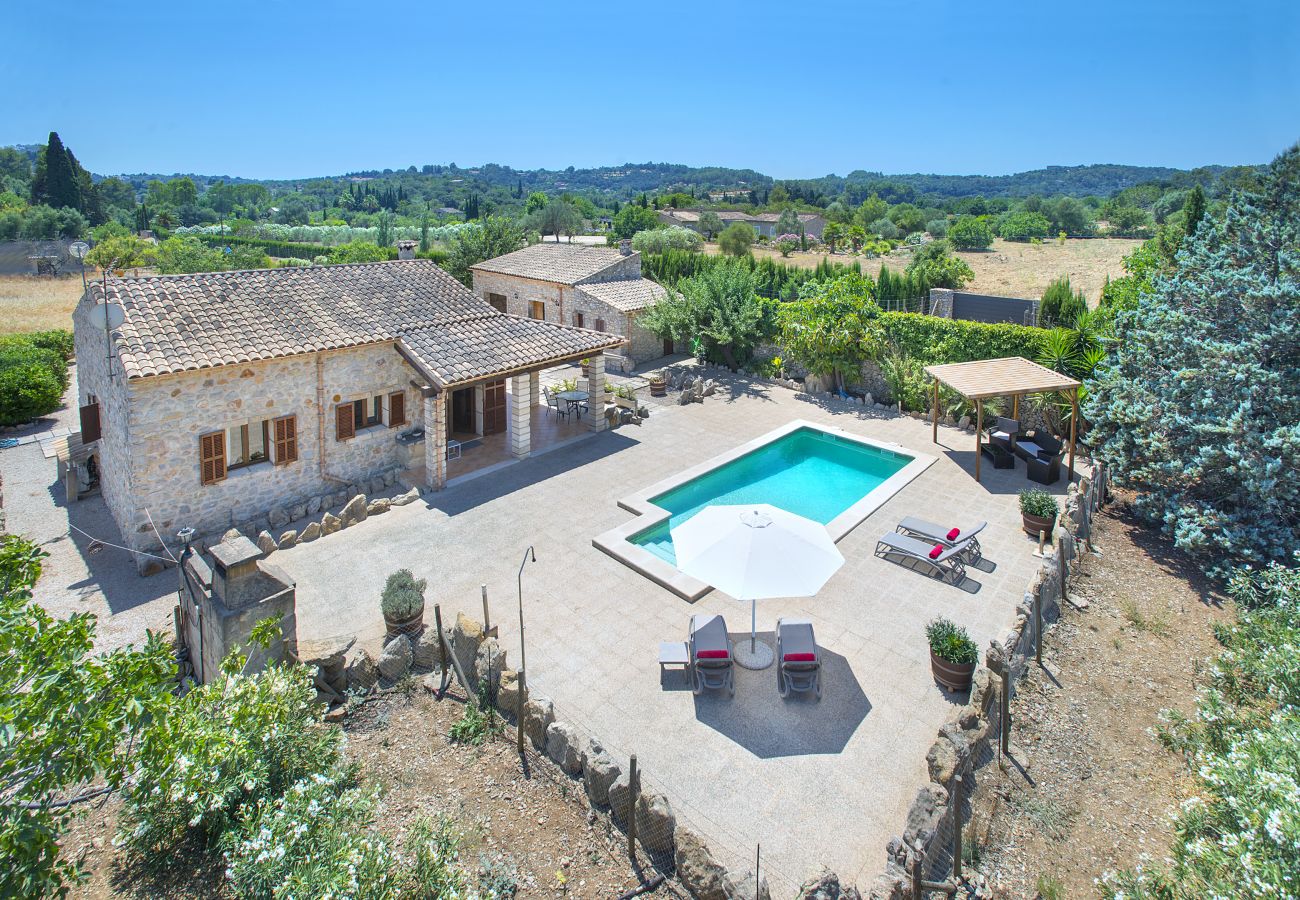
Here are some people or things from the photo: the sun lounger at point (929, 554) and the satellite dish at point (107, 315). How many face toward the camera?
1

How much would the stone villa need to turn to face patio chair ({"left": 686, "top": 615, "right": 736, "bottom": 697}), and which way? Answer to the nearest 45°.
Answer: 0° — it already faces it

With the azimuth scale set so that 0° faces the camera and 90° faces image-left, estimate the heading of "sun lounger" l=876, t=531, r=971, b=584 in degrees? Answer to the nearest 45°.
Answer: approximately 135°

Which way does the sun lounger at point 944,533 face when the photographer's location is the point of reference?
facing away from the viewer and to the left of the viewer

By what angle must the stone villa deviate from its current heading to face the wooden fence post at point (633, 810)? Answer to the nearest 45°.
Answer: approximately 45° to its right

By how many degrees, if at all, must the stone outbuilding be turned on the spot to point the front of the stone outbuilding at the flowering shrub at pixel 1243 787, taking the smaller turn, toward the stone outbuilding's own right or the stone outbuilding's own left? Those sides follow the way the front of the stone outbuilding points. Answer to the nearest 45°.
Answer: approximately 45° to the stone outbuilding's own left

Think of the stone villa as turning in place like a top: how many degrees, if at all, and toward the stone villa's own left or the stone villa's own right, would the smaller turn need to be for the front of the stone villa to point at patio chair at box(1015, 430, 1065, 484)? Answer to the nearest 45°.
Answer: approximately 45° to the stone villa's own left

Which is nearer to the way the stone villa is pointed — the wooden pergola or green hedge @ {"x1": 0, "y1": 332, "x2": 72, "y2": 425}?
the wooden pergola

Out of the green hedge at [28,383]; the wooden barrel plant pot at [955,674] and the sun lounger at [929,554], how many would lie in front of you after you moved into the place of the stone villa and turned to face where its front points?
2

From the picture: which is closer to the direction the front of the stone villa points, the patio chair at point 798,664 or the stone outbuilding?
the patio chair
